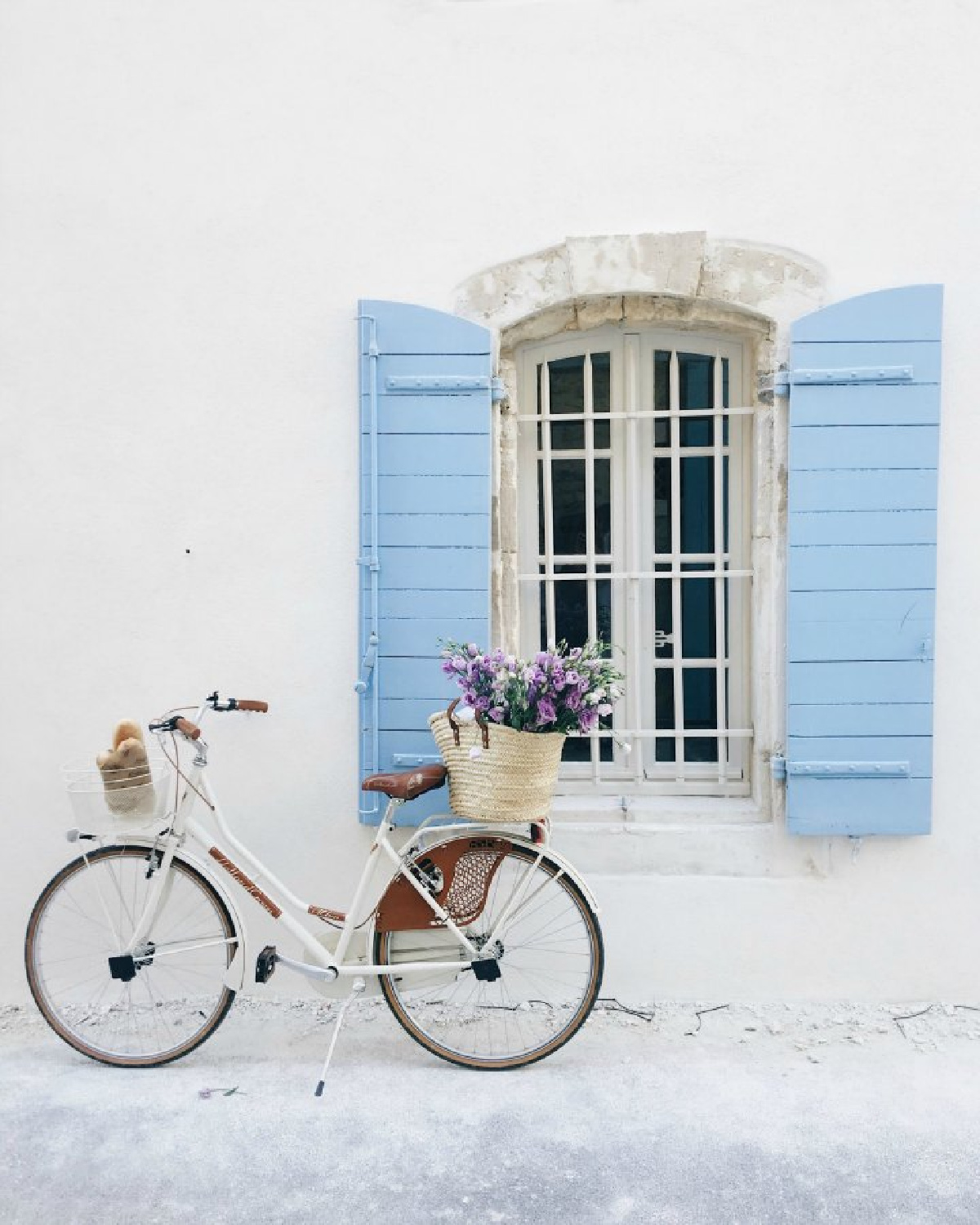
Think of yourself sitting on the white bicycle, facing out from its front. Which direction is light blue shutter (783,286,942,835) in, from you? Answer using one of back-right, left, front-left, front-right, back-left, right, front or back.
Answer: back

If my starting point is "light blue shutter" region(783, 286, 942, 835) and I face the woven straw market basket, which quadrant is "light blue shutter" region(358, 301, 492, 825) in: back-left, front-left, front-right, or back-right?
front-right

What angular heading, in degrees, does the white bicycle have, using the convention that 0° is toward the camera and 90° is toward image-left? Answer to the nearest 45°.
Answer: approximately 90°
